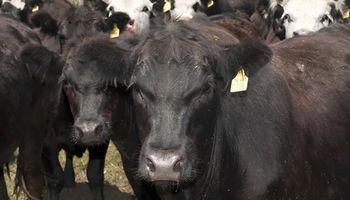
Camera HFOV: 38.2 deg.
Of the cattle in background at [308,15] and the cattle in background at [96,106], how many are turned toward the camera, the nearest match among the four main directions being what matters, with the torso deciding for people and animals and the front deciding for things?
2

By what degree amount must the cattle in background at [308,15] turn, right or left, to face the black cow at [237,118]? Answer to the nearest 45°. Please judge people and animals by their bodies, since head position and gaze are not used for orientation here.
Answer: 0° — it already faces it

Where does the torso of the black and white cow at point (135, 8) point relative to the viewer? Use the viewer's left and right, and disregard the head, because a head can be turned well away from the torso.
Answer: facing the viewer

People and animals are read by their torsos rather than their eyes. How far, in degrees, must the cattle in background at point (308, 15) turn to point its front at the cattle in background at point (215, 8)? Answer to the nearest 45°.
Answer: approximately 135° to its right

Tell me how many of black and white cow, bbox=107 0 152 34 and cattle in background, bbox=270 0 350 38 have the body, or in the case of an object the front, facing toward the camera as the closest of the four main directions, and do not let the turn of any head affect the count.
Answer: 2

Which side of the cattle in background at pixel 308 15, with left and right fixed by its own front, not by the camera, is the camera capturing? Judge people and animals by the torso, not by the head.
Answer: front

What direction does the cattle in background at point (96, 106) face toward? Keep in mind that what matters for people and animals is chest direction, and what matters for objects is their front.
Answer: toward the camera

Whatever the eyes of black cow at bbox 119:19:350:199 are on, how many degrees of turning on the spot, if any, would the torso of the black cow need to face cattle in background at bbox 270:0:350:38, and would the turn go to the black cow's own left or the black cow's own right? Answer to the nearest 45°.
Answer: approximately 135° to the black cow's own right

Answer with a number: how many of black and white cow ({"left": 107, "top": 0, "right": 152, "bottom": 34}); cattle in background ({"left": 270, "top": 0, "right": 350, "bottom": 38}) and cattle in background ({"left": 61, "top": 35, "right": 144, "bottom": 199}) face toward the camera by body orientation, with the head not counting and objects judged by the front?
3
